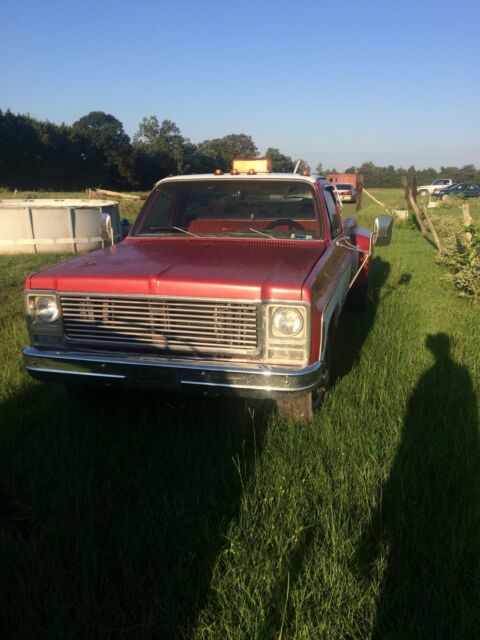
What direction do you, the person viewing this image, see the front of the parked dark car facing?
facing to the left of the viewer

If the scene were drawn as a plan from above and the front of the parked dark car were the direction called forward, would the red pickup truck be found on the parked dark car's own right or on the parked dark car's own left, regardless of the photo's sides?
on the parked dark car's own left
